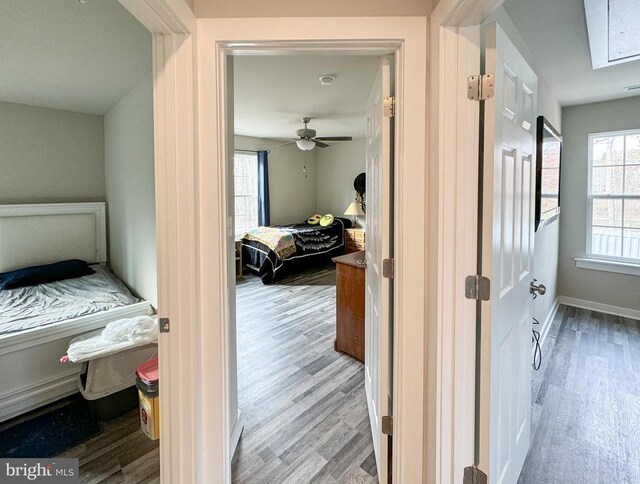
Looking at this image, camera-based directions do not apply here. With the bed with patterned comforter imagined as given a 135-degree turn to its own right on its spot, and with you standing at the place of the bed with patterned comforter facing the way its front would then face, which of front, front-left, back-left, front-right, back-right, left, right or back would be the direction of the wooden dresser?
back

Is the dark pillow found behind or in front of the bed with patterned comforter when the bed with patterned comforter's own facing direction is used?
in front

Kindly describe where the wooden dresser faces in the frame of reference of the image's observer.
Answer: facing away from the viewer and to the left of the viewer

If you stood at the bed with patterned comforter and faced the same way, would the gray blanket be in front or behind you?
in front

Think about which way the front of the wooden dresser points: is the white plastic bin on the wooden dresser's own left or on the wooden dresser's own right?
on the wooden dresser's own left

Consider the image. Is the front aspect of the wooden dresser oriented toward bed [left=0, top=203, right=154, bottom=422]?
no

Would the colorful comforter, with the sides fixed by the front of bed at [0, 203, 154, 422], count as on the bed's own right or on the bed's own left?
on the bed's own left

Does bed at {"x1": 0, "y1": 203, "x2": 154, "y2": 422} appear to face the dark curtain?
no

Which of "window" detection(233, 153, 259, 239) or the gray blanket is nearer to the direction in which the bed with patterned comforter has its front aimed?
the gray blanket

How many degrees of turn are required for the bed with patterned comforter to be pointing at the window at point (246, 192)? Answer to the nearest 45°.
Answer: approximately 90° to its right

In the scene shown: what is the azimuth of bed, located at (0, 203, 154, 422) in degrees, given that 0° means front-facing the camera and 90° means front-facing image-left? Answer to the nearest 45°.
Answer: approximately 315°

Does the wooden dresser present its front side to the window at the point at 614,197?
no

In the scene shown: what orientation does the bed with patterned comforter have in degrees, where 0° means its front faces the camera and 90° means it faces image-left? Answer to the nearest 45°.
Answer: approximately 45°
